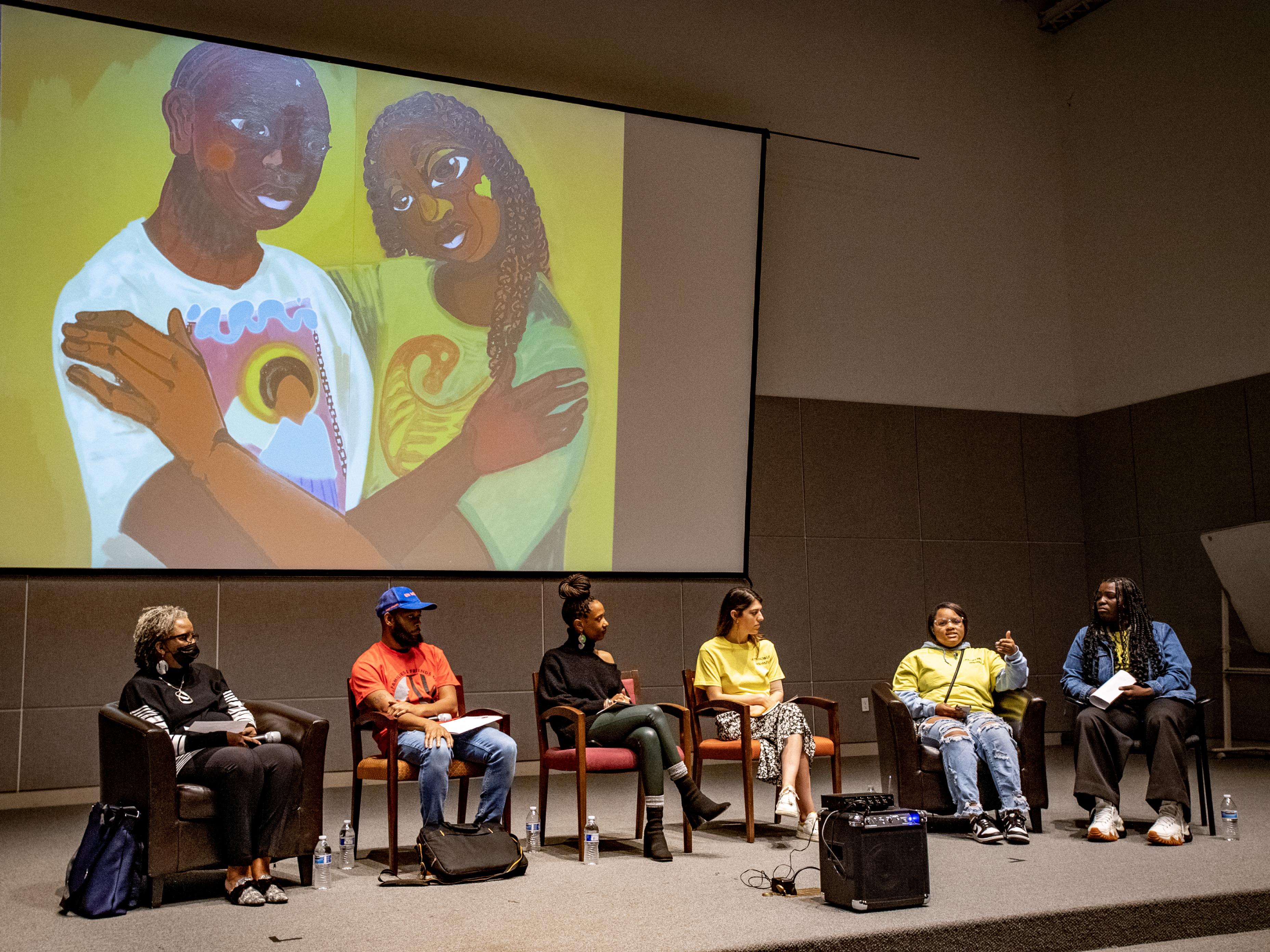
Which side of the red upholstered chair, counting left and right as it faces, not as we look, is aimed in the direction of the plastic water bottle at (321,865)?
right

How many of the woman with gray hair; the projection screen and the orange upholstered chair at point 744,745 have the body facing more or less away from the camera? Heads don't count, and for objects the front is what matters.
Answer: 0

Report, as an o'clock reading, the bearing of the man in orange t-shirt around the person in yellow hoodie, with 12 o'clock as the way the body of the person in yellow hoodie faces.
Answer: The man in orange t-shirt is roughly at 2 o'clock from the person in yellow hoodie.

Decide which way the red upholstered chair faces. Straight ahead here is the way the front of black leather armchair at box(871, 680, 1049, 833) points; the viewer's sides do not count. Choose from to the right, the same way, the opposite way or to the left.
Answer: the same way

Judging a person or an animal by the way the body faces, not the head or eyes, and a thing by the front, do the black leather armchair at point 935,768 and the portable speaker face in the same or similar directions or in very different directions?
same or similar directions

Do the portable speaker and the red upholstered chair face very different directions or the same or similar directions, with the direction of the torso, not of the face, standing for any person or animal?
same or similar directions

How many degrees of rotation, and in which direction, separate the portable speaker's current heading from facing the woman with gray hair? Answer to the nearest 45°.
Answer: approximately 135° to its right

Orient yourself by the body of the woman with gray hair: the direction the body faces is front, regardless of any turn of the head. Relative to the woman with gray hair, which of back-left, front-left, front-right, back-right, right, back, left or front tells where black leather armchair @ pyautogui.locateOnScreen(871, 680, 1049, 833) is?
front-left

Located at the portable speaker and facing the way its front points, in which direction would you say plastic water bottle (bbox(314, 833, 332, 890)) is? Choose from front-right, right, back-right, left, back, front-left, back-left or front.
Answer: back-right

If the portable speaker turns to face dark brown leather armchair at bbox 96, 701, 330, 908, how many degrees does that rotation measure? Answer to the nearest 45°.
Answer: approximately 135° to its right

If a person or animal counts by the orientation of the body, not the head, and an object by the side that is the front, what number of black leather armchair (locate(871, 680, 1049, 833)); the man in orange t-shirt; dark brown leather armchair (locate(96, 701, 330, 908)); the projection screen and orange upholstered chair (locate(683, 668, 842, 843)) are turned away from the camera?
0

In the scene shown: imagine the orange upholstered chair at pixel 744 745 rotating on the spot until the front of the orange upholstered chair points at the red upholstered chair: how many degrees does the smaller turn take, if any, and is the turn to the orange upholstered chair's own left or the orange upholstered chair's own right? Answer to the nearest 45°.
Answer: approximately 90° to the orange upholstered chair's own right

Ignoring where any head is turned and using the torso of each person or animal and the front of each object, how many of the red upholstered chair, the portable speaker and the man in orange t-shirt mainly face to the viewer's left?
0

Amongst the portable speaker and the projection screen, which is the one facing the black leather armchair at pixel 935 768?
the projection screen

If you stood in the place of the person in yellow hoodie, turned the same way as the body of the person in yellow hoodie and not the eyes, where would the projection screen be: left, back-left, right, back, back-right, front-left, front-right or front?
right

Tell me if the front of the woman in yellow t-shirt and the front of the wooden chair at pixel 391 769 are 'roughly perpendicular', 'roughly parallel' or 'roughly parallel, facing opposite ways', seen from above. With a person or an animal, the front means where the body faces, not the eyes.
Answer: roughly parallel

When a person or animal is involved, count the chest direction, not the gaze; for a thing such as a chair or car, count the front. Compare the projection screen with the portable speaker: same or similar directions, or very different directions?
same or similar directions
